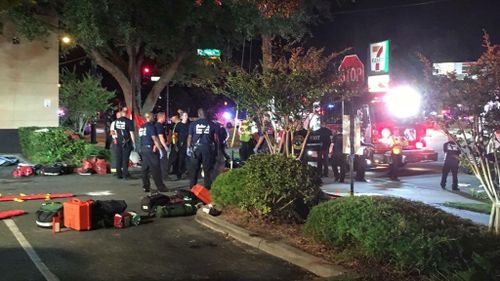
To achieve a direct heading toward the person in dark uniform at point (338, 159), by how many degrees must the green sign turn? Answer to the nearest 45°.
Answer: approximately 45° to its left

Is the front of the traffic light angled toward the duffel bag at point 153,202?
yes

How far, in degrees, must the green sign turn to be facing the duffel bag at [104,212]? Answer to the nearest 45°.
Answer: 0° — it already faces it

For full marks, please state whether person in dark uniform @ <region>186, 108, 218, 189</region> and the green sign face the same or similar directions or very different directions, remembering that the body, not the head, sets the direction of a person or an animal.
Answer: very different directions

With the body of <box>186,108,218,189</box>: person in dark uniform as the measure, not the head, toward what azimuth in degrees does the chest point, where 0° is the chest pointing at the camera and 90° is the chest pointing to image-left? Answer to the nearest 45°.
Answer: approximately 180°

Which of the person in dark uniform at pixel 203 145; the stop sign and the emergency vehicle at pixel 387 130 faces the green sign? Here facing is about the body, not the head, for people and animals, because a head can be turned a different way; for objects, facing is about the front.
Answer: the person in dark uniform

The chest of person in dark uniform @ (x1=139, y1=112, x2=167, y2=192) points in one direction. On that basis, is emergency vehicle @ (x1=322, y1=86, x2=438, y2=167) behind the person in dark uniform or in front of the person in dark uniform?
in front

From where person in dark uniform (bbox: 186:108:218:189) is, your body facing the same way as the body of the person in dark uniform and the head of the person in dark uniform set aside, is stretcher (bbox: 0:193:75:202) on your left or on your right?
on your left

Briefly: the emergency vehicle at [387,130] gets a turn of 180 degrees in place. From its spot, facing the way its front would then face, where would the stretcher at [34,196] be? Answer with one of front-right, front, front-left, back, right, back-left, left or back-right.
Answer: left
